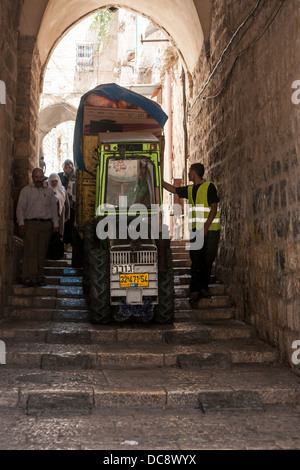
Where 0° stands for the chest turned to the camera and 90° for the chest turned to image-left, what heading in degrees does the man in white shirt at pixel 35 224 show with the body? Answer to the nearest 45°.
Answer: approximately 0°

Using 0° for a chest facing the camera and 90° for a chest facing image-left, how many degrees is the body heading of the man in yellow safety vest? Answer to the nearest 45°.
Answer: approximately 45°

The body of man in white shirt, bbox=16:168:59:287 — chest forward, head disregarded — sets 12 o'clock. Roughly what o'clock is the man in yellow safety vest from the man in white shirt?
The man in yellow safety vest is roughly at 10 o'clock from the man in white shirt.

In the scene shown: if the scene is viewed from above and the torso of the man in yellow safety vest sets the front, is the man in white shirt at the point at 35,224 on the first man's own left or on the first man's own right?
on the first man's own right
